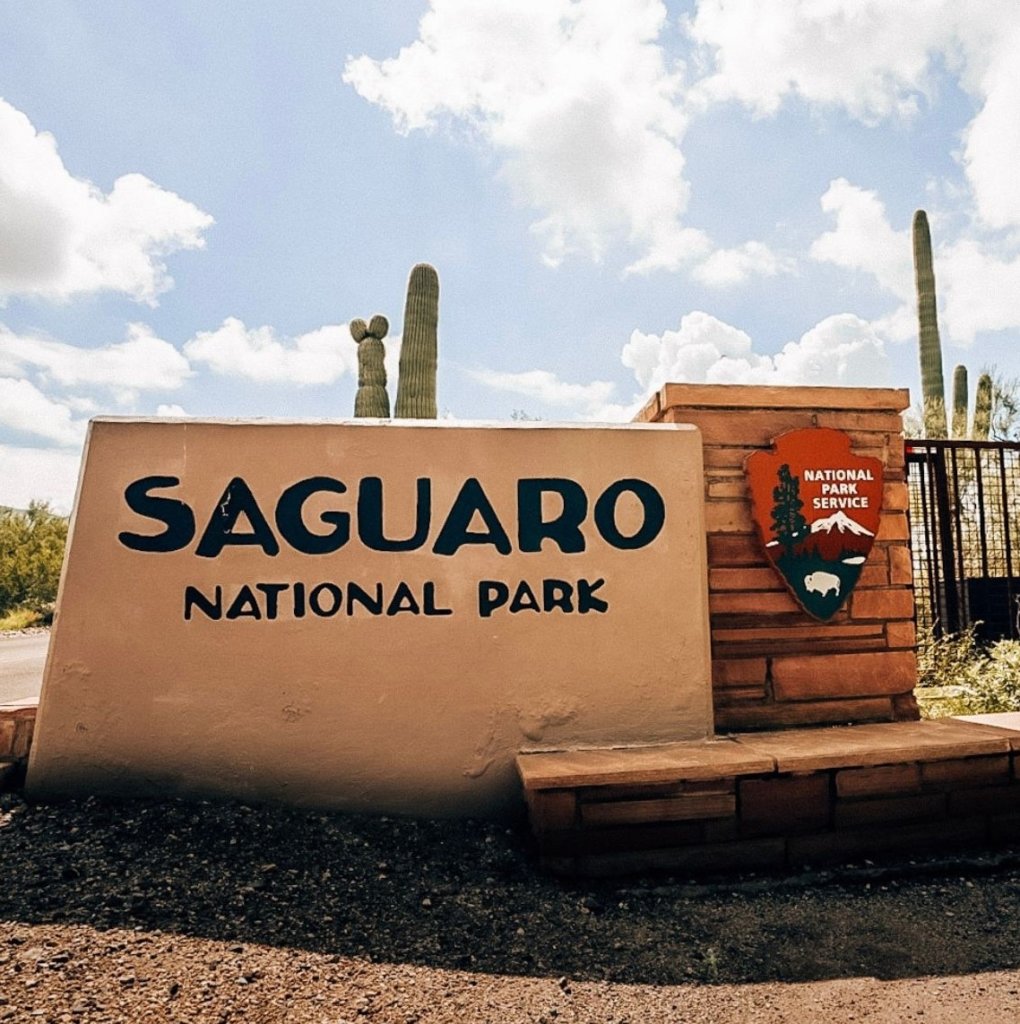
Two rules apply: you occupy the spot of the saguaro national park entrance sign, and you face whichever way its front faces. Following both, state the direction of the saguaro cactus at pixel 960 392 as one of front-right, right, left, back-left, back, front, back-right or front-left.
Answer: back-left

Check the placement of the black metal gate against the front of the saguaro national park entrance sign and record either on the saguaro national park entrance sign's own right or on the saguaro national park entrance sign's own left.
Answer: on the saguaro national park entrance sign's own left

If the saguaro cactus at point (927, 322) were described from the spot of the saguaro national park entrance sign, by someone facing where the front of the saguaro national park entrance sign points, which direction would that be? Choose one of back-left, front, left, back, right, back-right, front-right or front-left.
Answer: back-left

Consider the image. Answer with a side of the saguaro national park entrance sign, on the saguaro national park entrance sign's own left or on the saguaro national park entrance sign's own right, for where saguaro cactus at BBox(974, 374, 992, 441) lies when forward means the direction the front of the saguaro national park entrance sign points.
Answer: on the saguaro national park entrance sign's own left

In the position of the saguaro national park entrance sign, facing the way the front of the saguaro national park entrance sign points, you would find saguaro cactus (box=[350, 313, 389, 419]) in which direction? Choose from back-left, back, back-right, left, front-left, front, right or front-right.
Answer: back

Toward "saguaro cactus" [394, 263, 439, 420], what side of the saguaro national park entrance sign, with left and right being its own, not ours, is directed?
back

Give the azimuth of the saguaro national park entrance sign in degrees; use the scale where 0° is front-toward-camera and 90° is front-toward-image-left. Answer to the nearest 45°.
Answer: approximately 0°

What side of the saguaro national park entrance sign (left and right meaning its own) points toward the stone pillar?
left

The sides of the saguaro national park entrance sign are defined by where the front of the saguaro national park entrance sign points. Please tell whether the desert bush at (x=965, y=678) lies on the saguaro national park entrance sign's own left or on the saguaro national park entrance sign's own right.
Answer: on the saguaro national park entrance sign's own left
